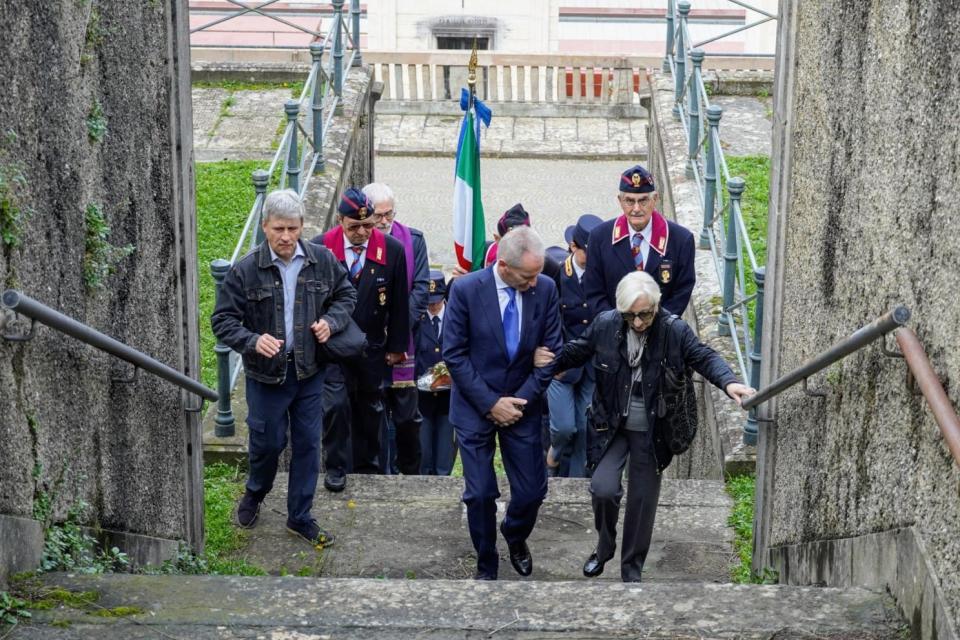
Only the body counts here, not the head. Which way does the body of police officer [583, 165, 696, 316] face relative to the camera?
toward the camera

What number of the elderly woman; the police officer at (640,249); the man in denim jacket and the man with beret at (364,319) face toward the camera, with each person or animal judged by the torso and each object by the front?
4

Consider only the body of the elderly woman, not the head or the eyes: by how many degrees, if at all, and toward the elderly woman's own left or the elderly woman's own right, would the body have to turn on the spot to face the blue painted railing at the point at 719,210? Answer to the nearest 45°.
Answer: approximately 180°

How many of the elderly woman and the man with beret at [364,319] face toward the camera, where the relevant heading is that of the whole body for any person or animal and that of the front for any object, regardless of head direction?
2

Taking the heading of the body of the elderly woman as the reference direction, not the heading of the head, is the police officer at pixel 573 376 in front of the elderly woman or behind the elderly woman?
behind

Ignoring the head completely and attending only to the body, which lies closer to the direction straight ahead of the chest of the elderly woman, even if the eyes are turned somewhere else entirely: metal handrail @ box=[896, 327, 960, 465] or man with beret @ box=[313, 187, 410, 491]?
the metal handrail

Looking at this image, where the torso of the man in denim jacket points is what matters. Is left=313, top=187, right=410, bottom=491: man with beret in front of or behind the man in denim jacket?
behind

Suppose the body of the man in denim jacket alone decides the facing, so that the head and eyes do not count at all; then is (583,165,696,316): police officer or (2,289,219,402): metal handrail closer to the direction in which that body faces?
the metal handrail

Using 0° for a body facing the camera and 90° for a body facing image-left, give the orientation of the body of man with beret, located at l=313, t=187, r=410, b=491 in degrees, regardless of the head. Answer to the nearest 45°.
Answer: approximately 0°

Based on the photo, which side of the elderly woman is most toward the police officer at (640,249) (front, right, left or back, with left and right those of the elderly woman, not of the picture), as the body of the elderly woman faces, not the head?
back

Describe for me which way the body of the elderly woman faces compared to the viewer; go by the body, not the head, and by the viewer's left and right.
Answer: facing the viewer

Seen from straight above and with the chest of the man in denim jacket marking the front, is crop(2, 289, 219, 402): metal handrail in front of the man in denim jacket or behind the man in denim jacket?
in front

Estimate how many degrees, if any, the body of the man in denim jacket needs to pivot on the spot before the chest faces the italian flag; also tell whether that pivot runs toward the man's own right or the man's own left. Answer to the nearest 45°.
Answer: approximately 180°
